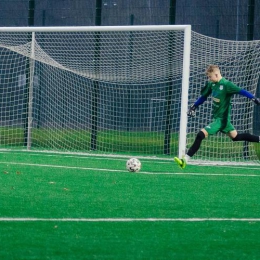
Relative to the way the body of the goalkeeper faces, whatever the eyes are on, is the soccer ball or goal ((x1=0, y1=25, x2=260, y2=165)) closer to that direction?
the soccer ball

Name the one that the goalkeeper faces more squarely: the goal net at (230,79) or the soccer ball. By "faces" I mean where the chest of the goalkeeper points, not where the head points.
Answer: the soccer ball

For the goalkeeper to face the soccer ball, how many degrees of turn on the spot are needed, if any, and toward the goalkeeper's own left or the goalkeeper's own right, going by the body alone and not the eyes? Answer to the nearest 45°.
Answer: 0° — they already face it

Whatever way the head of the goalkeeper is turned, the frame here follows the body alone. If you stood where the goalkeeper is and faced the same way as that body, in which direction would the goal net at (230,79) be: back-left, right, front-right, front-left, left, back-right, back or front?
back-right

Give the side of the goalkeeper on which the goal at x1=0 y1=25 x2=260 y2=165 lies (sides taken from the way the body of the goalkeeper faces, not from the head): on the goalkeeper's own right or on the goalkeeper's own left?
on the goalkeeper's own right

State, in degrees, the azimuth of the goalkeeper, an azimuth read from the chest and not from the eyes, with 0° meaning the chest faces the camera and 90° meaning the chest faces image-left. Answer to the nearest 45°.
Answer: approximately 45°
